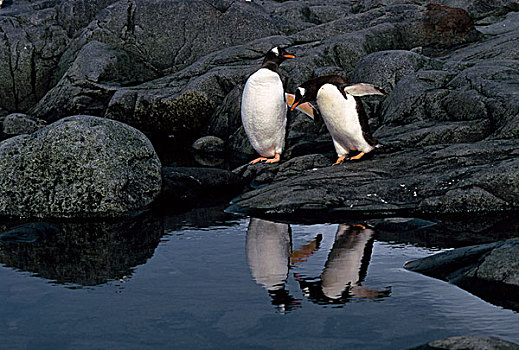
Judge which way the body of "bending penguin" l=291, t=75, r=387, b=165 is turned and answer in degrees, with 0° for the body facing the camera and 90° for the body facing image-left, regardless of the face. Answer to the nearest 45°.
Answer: approximately 45°

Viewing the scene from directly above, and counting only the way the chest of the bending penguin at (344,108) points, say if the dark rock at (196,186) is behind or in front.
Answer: in front

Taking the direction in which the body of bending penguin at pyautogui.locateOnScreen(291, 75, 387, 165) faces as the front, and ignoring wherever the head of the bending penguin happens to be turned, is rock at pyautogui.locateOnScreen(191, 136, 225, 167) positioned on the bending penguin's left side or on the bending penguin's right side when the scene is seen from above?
on the bending penguin's right side

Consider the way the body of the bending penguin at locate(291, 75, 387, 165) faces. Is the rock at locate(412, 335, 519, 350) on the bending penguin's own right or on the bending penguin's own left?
on the bending penguin's own left

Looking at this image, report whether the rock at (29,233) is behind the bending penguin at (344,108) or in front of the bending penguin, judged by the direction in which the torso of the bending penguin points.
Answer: in front

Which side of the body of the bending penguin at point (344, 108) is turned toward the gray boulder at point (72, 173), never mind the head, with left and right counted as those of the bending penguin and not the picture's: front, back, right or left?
front

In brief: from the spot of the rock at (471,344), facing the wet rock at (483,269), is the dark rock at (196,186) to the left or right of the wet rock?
left

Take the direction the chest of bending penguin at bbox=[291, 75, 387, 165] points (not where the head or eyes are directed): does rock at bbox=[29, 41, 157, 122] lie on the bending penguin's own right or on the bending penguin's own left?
on the bending penguin's own right
